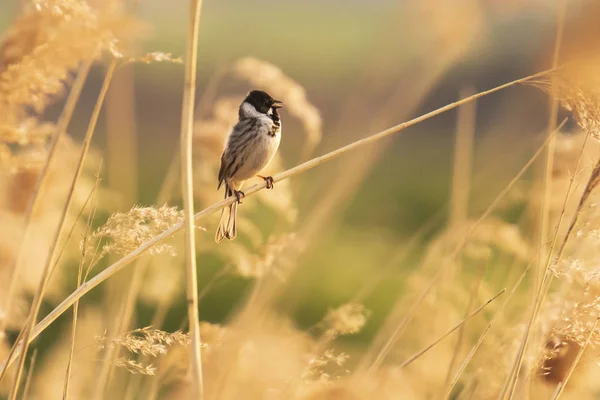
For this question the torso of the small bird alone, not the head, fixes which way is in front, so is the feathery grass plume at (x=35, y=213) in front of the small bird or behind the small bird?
behind

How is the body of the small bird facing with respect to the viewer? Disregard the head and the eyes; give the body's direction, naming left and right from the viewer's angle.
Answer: facing to the right of the viewer

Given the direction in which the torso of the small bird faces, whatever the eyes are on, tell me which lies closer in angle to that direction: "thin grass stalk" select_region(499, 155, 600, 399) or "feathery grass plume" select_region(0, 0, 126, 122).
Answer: the thin grass stalk
